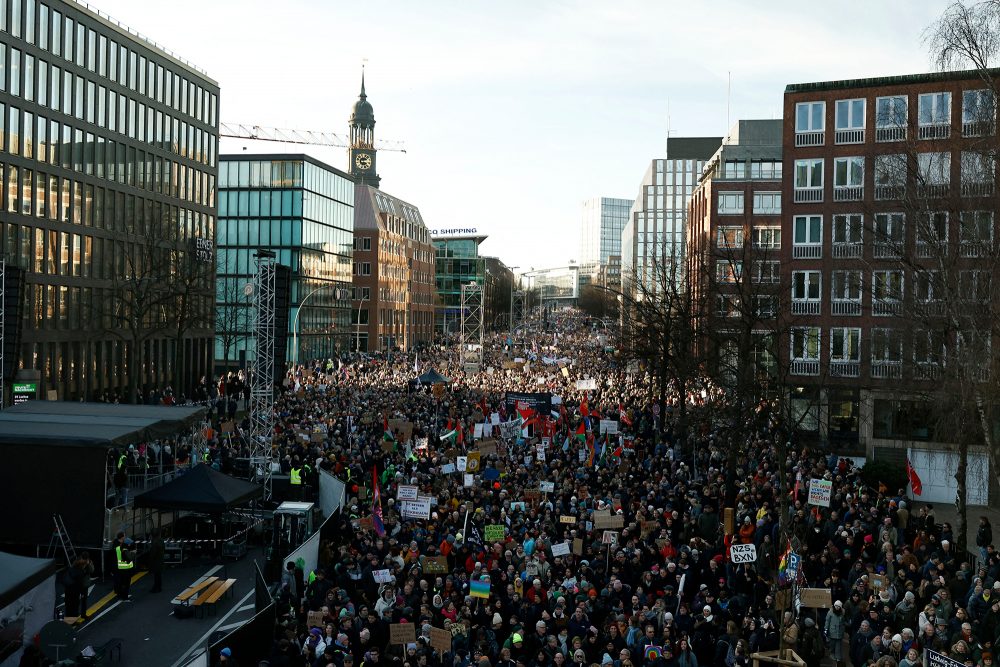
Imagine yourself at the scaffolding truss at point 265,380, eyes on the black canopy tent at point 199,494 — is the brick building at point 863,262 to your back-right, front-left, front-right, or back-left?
back-left

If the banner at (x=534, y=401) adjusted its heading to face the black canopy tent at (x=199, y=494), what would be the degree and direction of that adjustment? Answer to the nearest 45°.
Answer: approximately 45° to its right

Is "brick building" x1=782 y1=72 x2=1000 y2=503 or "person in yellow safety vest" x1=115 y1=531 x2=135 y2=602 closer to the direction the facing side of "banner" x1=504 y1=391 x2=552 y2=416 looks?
the person in yellow safety vest

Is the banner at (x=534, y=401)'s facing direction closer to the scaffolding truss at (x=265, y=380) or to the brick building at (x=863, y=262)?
the scaffolding truss

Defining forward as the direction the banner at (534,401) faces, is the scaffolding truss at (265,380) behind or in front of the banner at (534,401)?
in front

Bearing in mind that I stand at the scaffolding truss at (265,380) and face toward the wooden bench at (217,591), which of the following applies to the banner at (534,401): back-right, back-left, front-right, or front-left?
back-left

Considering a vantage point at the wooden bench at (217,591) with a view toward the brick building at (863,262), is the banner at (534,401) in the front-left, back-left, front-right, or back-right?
front-left

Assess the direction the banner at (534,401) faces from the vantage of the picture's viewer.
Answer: facing the viewer

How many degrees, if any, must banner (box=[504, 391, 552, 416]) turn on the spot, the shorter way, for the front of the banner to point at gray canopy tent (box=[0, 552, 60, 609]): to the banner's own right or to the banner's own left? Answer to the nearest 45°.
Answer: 0° — it already faces it

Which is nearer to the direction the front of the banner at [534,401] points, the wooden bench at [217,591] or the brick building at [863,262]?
the wooden bench

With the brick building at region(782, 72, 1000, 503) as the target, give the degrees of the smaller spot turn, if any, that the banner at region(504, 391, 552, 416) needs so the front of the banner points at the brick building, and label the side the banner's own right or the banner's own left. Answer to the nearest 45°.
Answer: approximately 90° to the banner's own left

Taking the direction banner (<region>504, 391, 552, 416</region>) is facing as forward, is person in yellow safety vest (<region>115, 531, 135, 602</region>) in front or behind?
in front
